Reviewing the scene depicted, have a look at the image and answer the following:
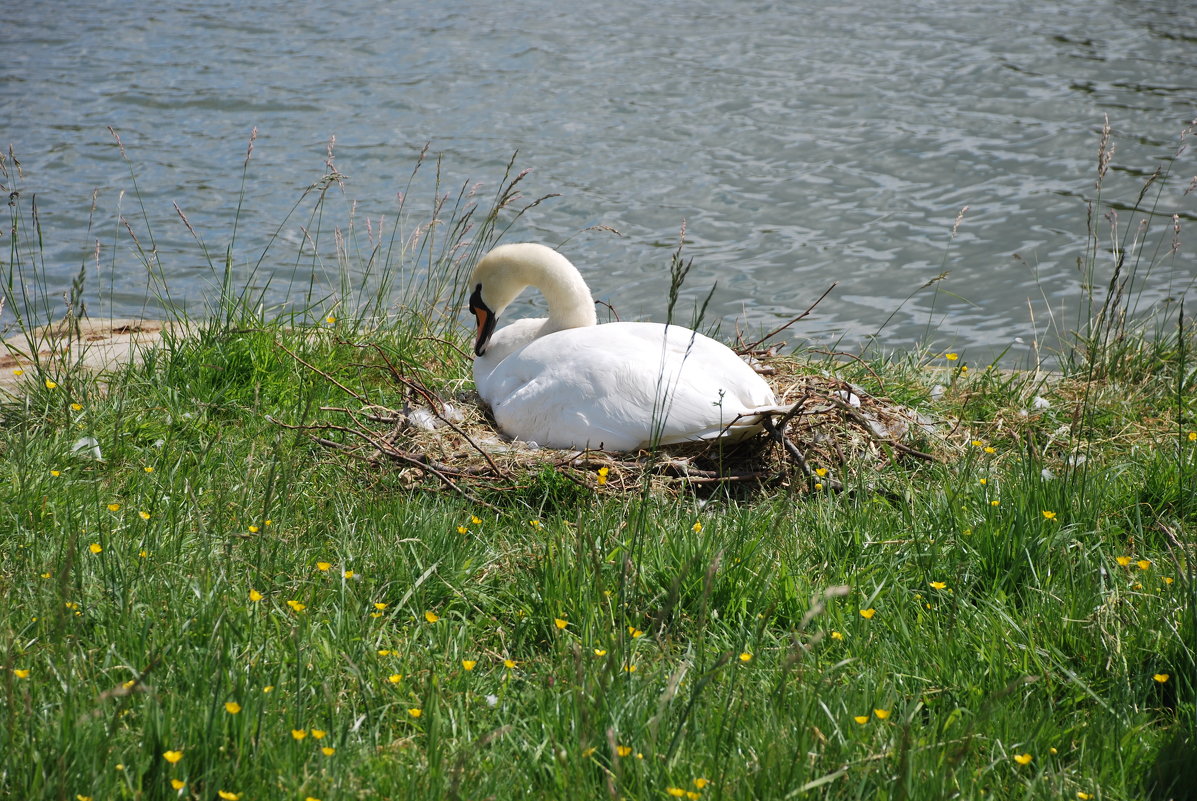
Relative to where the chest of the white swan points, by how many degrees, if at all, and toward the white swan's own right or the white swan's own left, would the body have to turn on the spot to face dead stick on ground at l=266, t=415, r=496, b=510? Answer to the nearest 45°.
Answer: approximately 45° to the white swan's own left

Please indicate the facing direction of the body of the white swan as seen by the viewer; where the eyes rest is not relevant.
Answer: to the viewer's left

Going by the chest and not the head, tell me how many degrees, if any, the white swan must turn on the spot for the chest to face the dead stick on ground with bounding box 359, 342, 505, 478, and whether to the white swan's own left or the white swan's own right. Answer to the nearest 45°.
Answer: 0° — it already faces it
